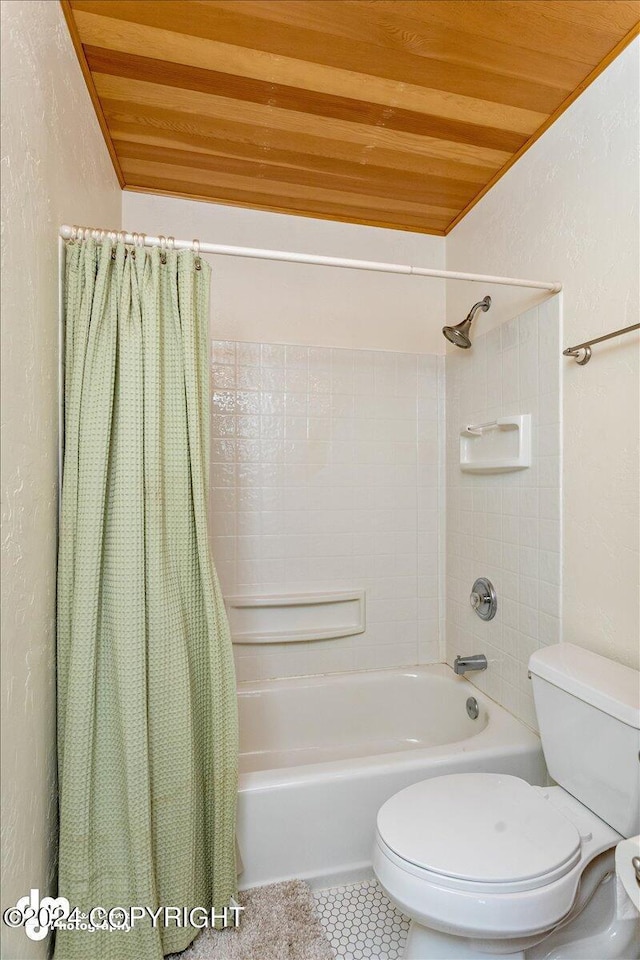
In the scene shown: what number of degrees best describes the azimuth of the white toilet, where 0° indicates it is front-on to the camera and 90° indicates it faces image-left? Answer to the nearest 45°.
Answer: approximately 45°

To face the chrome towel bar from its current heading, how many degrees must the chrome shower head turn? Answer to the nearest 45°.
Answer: approximately 90° to its left

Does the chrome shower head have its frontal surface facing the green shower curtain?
yes

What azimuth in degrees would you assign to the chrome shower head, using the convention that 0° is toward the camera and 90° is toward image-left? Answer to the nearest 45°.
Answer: approximately 45°
